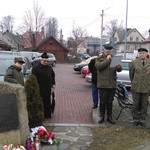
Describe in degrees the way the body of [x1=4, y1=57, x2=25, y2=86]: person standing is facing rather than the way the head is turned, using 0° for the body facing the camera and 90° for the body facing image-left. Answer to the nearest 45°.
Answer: approximately 315°

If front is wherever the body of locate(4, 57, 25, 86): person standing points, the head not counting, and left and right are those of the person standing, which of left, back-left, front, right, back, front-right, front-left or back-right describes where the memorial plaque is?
front-right

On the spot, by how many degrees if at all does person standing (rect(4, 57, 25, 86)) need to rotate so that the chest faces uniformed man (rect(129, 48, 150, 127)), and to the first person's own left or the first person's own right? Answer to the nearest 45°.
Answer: approximately 45° to the first person's own left

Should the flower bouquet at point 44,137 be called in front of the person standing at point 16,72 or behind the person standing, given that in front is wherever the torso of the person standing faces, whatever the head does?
in front

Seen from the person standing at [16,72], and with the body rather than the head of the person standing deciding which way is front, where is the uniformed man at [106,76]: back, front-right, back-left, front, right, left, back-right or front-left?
front-left
